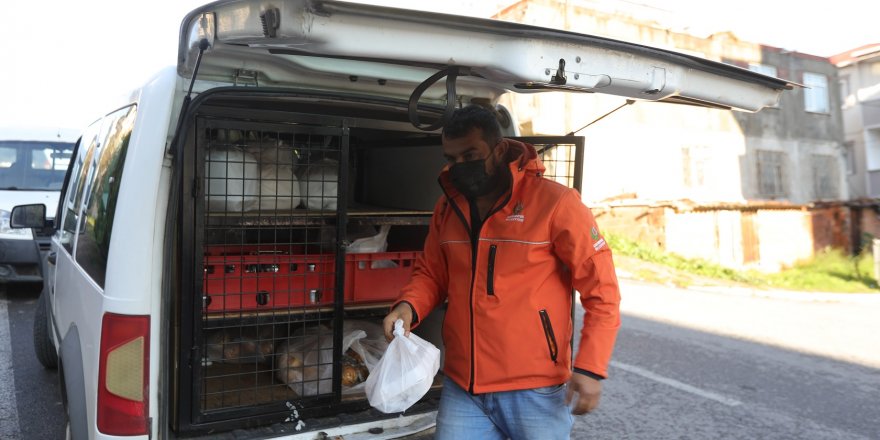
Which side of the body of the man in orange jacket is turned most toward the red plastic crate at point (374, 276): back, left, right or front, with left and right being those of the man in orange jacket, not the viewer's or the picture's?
right

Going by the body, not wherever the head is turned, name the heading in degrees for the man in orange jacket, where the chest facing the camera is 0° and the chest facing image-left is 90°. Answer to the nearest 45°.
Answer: approximately 45°

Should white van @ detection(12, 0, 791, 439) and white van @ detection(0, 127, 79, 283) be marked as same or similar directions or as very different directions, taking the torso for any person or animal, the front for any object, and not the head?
very different directions

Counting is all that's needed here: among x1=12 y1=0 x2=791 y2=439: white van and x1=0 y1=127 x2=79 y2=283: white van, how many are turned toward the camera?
1

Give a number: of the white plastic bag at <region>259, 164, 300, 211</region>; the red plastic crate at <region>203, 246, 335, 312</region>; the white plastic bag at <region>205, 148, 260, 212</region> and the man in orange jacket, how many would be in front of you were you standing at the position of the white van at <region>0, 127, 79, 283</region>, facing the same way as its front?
4

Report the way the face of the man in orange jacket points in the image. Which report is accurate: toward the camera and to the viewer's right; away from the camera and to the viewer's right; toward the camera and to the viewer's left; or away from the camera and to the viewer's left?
toward the camera and to the viewer's left

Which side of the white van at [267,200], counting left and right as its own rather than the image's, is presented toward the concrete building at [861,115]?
right

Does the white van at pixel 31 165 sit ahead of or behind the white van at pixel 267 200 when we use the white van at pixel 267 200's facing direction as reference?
ahead

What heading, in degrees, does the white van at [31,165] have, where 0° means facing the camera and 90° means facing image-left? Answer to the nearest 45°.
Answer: approximately 0°

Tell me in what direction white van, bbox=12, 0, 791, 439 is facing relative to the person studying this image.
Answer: facing away from the viewer and to the left of the viewer

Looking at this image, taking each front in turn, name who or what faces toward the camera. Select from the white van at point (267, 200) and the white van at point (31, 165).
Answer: the white van at point (31, 165)

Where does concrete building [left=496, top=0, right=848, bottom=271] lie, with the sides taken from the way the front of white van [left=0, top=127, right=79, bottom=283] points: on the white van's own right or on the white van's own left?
on the white van's own left
